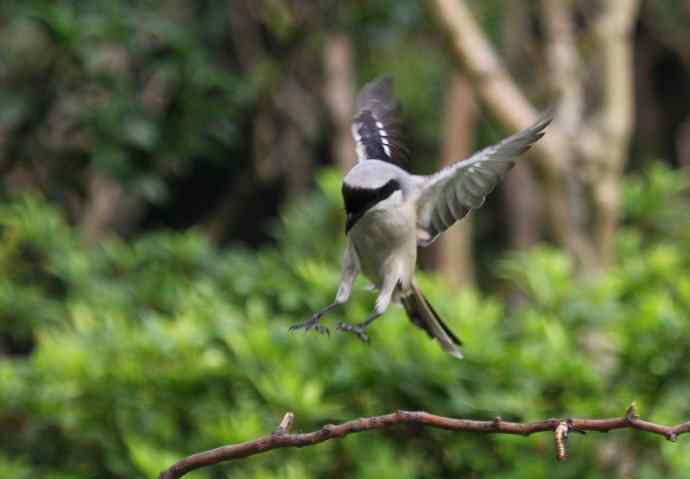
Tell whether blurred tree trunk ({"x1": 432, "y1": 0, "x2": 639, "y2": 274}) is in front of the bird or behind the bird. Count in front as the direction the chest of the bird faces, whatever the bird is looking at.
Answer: behind

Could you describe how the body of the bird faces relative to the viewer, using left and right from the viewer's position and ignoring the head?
facing the viewer and to the left of the viewer

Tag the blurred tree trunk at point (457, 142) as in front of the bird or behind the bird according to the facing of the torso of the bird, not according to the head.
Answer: behind

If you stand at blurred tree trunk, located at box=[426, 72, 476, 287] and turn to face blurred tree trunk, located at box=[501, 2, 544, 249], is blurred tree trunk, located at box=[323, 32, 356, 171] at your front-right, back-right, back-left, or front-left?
back-left

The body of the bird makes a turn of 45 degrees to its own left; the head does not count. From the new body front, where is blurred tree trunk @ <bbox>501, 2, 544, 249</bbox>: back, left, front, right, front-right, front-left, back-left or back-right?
back
